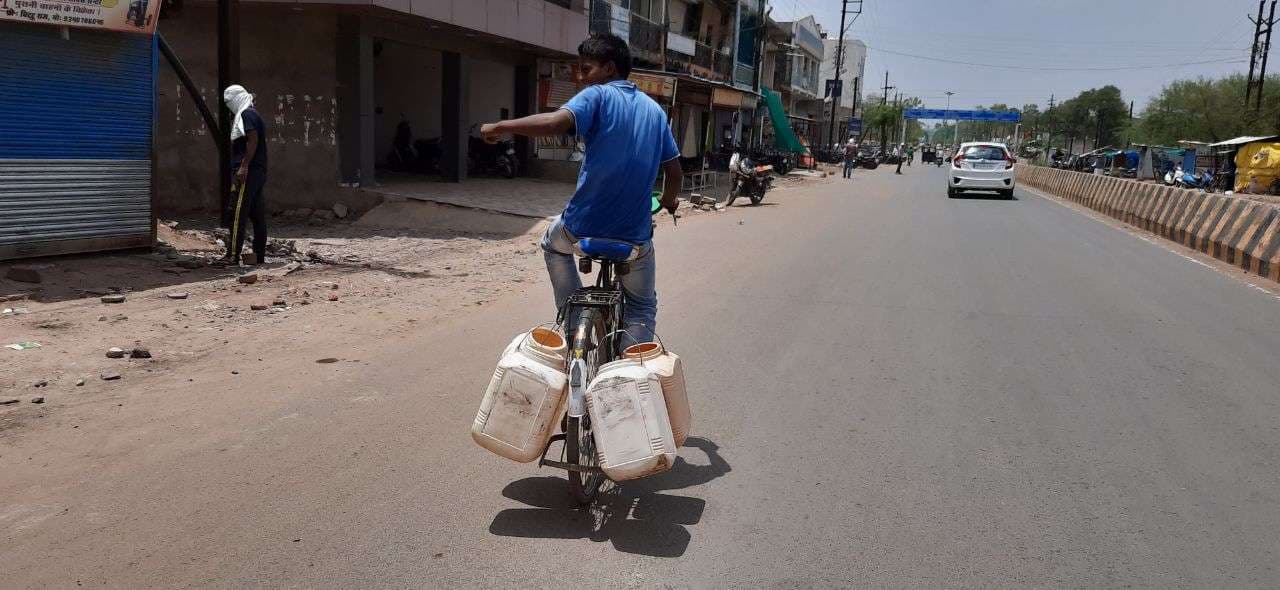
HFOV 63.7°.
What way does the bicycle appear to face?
away from the camera

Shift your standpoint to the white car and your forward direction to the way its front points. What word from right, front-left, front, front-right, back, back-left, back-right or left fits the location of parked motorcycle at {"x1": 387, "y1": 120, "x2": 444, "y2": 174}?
back-left

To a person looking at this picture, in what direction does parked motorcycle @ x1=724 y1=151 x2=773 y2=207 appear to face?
facing the viewer and to the left of the viewer

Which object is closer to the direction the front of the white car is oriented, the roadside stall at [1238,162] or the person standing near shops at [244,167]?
the roadside stall

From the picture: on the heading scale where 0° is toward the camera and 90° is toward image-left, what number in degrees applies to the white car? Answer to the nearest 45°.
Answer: approximately 180°

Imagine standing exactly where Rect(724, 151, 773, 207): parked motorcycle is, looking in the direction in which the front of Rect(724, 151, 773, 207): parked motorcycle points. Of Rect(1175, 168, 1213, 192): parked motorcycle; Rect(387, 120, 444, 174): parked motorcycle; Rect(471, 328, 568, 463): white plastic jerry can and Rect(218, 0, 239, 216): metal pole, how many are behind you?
1

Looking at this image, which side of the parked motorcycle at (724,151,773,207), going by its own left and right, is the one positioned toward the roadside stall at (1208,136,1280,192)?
back

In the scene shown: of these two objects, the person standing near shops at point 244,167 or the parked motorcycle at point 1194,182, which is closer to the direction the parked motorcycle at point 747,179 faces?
the person standing near shops

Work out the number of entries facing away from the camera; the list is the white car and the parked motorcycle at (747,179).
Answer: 1

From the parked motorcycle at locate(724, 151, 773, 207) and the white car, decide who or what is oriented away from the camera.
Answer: the white car

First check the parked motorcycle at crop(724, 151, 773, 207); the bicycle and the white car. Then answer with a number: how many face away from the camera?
2

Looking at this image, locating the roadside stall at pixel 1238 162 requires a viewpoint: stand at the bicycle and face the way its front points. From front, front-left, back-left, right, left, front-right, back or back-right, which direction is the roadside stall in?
front-right

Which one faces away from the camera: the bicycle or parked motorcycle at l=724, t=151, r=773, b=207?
the bicycle

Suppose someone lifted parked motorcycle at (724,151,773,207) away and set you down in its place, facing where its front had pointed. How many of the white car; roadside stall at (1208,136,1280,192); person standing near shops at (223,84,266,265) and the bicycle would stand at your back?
2

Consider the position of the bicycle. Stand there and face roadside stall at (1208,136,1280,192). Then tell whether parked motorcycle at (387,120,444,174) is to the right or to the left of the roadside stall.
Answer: left

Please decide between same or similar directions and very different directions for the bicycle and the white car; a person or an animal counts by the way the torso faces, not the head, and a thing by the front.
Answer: same or similar directions

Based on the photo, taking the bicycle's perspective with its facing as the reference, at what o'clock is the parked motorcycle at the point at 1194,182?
The parked motorcycle is roughly at 1 o'clock from the bicycle.

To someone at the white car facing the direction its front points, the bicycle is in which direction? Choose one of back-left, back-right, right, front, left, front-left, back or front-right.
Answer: back
